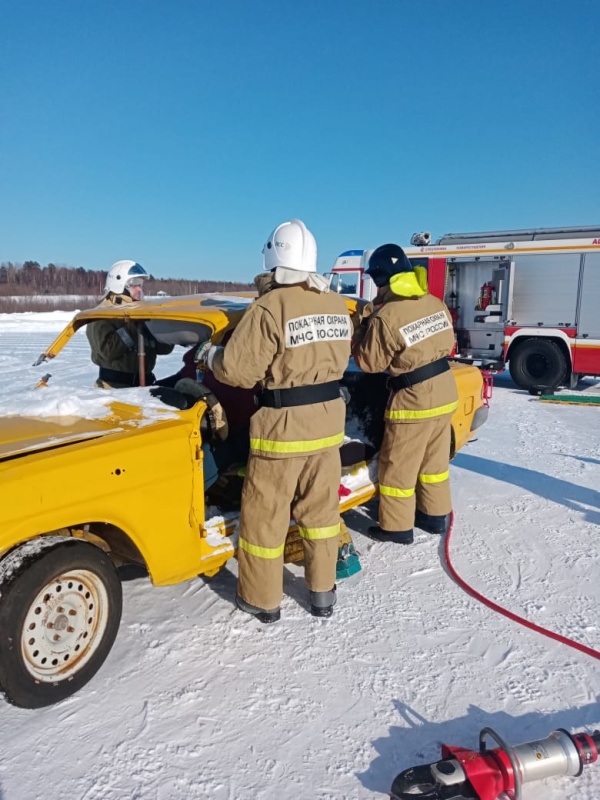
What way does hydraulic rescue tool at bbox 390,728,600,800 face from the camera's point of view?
to the viewer's left

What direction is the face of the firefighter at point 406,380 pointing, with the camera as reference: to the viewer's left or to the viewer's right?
to the viewer's left

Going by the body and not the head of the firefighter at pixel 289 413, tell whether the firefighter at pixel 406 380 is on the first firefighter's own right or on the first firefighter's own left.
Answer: on the first firefighter's own right

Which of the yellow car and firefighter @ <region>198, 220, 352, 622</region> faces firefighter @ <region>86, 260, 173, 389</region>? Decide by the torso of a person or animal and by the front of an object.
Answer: firefighter @ <region>198, 220, 352, 622</region>

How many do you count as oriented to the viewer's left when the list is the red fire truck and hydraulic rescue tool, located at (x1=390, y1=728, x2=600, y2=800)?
2

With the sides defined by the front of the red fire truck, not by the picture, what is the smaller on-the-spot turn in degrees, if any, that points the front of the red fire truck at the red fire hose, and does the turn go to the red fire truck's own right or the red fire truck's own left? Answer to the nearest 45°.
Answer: approximately 90° to the red fire truck's own left

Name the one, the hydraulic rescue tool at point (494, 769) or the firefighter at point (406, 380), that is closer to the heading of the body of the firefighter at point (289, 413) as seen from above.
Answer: the firefighter

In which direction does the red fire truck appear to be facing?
to the viewer's left
